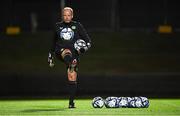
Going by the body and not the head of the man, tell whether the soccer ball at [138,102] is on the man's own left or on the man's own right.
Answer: on the man's own left

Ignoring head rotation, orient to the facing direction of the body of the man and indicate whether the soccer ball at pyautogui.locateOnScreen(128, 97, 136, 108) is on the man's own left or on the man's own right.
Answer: on the man's own left

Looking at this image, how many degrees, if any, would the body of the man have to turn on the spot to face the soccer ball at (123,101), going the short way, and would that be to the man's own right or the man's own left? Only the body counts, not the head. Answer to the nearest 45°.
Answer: approximately 45° to the man's own left

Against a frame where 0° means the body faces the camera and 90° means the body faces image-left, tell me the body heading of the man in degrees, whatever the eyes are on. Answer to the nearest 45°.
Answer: approximately 0°

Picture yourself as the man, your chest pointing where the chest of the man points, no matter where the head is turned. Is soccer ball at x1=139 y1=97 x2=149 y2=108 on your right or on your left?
on your left
